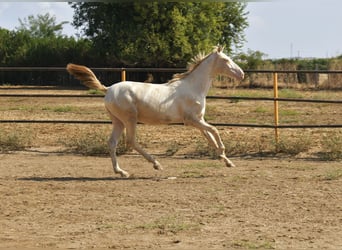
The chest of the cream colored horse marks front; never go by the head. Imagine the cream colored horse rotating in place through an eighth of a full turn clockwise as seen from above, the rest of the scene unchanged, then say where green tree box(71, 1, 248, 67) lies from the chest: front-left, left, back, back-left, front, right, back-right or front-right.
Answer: back-left

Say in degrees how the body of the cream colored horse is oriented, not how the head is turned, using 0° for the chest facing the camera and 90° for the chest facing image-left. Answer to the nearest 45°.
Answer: approximately 270°
